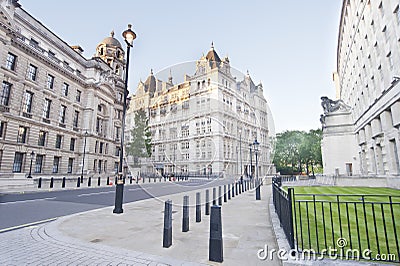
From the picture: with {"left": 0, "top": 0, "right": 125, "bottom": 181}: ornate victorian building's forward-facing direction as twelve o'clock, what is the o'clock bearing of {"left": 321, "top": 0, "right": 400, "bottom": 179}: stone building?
The stone building is roughly at 12 o'clock from the ornate victorian building.

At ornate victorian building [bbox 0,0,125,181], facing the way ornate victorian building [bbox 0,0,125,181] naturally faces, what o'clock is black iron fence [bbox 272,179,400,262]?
The black iron fence is roughly at 1 o'clock from the ornate victorian building.

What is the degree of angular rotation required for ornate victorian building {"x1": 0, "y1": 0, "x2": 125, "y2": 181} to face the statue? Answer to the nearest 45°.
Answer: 0° — it already faces it
